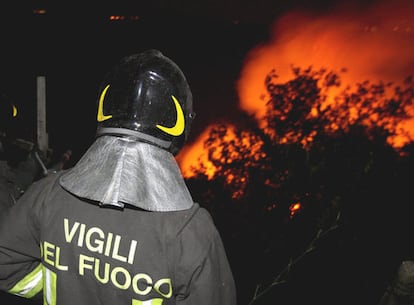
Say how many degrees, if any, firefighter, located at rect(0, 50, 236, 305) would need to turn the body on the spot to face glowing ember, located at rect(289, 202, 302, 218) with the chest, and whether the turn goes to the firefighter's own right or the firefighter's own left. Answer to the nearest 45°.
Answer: approximately 45° to the firefighter's own right

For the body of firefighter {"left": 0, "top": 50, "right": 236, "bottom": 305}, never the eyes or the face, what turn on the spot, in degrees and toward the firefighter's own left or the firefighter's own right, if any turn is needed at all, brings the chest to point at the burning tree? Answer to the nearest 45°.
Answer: approximately 45° to the firefighter's own right

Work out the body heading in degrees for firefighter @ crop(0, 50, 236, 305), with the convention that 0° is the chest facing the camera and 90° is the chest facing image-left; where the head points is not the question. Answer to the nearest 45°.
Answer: approximately 180°
